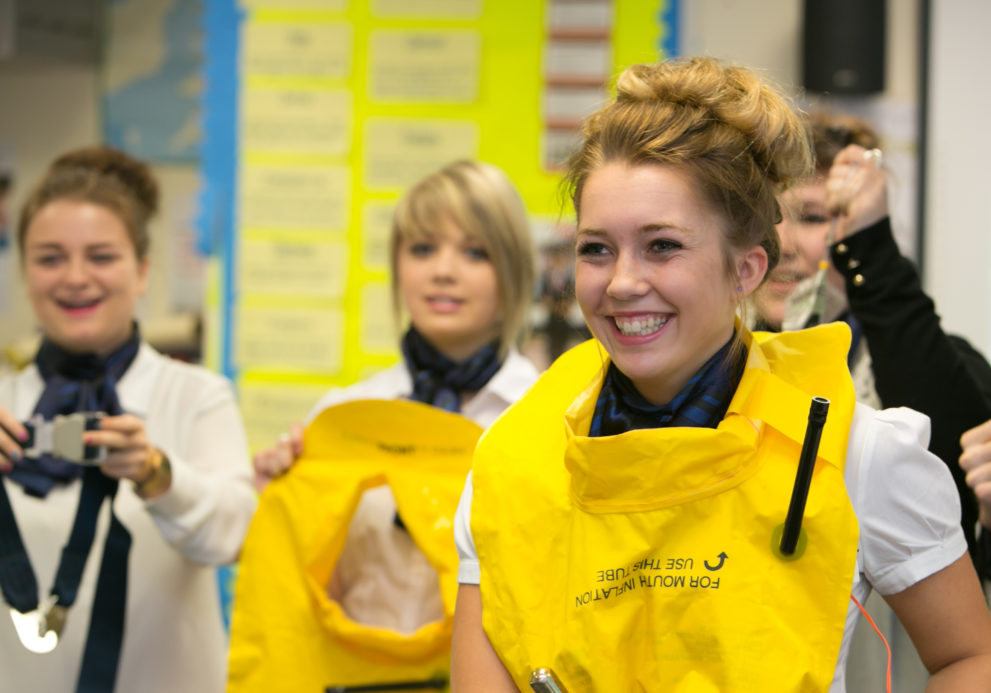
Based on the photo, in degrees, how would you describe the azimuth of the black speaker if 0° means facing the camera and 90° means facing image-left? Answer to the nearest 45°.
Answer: approximately 0°

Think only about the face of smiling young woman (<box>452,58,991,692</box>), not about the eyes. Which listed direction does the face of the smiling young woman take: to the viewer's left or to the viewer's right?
to the viewer's left

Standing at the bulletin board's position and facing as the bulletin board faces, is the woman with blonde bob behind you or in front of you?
in front

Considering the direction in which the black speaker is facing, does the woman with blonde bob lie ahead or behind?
ahead

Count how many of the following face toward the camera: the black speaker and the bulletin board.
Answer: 2
